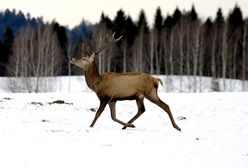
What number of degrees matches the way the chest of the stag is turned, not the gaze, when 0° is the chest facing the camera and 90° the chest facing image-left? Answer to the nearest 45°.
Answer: approximately 90°
